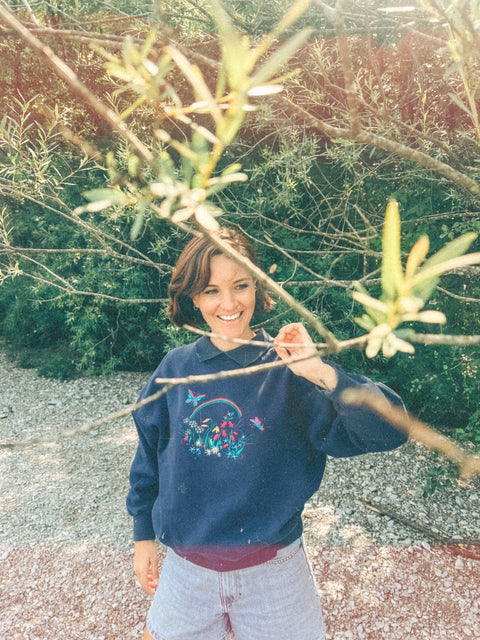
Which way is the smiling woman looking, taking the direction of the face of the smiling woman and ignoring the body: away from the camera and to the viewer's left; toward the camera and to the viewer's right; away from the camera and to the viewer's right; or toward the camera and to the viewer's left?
toward the camera and to the viewer's right

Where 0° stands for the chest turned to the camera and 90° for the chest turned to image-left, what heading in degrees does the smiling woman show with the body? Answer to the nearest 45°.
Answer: approximately 0°
